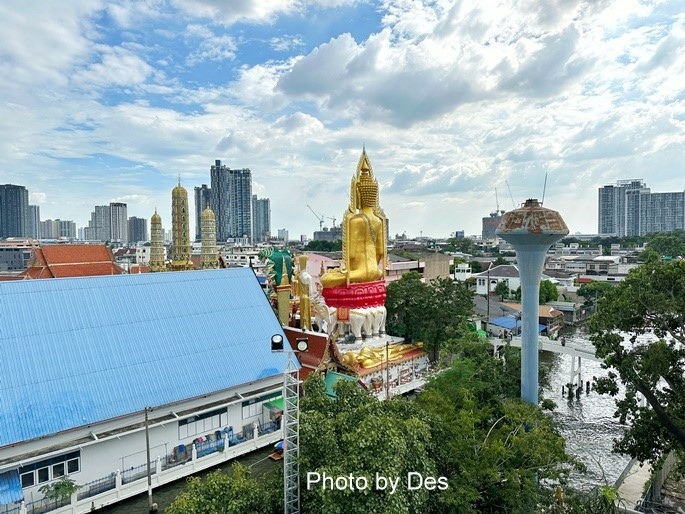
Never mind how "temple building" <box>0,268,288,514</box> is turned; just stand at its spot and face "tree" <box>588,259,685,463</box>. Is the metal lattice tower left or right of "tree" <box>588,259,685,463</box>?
right

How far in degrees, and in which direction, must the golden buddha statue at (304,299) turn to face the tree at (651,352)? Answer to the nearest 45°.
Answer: approximately 135° to its left
